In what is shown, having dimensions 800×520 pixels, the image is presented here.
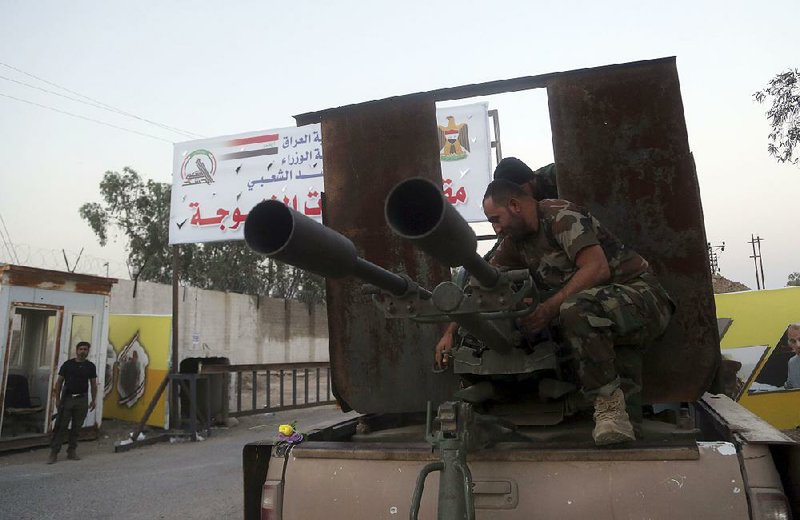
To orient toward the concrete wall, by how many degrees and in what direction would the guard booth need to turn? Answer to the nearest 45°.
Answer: approximately 90° to its left

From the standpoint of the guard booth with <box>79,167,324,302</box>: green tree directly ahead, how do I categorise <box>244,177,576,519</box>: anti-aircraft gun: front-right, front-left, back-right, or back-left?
back-right

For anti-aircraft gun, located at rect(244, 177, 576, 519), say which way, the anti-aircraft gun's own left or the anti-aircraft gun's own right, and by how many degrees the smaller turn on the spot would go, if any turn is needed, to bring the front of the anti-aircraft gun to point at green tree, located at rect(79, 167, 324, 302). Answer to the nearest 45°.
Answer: approximately 90° to the anti-aircraft gun's own right

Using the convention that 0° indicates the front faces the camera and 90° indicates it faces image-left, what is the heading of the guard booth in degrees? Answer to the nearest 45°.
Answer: approximately 315°

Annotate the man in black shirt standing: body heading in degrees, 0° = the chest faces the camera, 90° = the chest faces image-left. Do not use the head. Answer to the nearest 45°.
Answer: approximately 0°
